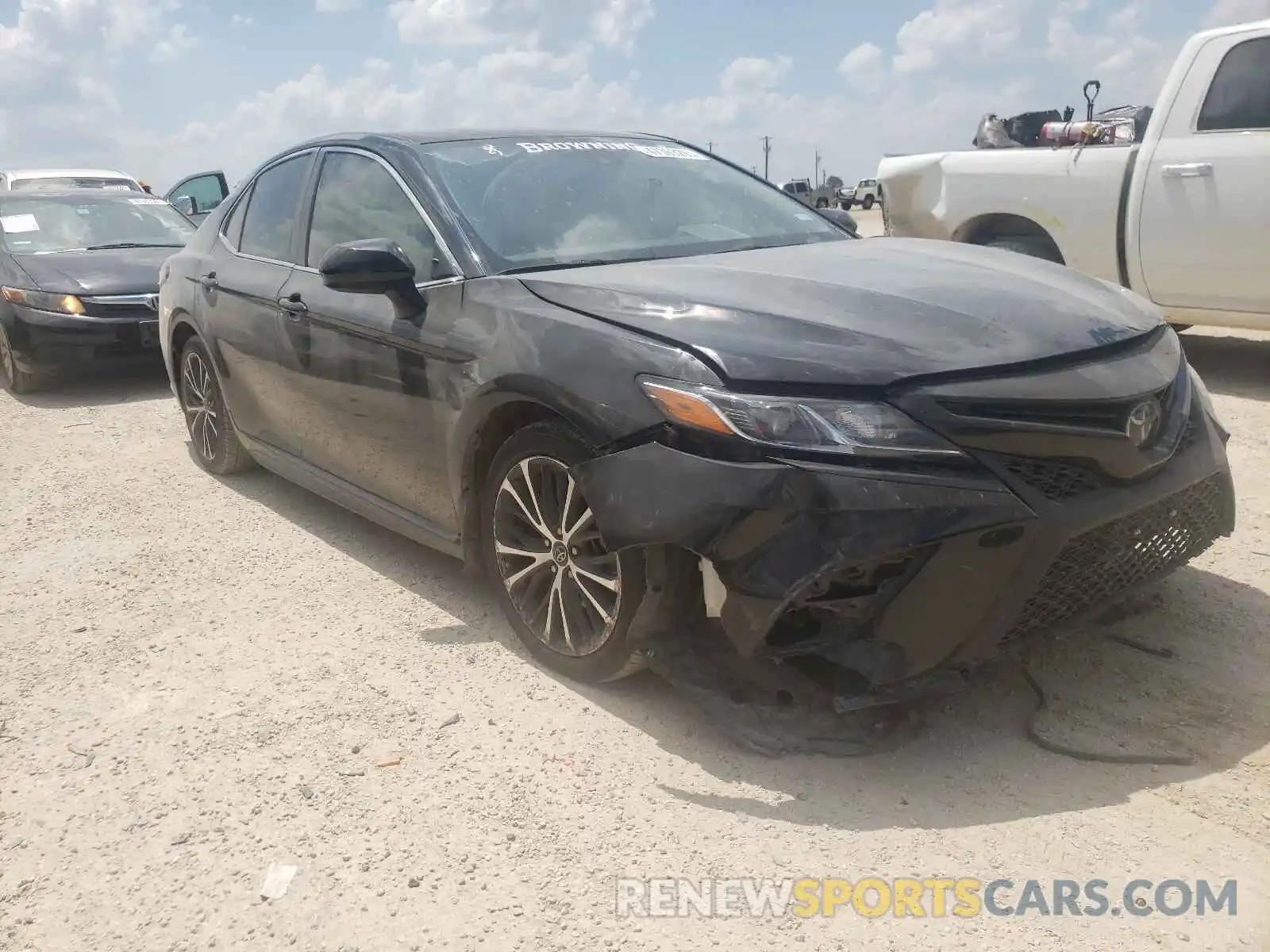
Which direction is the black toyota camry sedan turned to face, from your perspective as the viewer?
facing the viewer and to the right of the viewer

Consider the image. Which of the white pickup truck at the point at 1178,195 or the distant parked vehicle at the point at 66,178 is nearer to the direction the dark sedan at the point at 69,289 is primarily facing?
the white pickup truck

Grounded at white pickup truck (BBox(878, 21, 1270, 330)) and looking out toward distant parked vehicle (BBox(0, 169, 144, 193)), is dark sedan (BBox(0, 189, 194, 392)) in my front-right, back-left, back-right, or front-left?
front-left

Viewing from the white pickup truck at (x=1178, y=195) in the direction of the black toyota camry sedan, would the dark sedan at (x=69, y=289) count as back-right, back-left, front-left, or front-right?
front-right

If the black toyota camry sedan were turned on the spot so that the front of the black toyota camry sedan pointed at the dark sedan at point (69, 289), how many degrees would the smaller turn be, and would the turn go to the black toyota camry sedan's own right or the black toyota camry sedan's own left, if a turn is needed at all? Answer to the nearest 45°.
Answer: approximately 180°

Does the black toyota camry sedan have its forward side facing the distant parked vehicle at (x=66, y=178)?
no

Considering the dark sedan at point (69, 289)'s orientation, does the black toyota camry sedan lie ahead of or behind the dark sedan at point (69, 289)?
ahead

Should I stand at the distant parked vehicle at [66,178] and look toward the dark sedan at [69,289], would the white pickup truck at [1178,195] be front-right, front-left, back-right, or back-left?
front-left

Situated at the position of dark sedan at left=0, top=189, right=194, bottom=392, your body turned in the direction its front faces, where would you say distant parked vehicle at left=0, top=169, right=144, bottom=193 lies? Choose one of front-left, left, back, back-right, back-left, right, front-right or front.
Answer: back-left

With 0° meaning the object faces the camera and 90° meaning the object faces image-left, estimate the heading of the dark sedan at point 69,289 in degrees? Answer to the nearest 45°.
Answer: approximately 315°

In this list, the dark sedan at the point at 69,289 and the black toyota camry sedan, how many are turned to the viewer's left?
0

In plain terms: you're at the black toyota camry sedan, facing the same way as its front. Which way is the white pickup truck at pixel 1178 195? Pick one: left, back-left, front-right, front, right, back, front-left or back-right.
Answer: left
